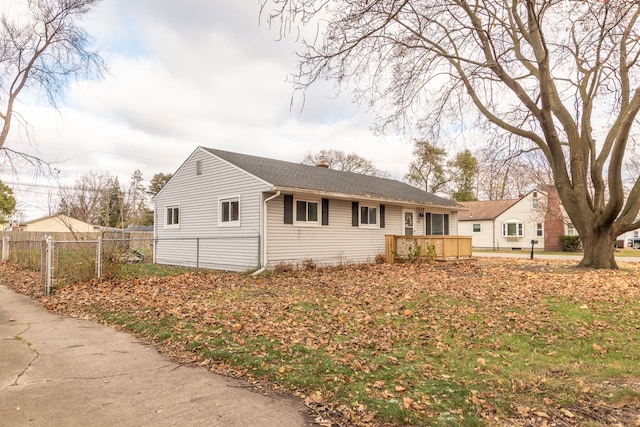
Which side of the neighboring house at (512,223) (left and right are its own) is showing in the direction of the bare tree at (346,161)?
right

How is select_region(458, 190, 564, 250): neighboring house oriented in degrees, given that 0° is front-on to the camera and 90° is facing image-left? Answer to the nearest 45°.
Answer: approximately 0°

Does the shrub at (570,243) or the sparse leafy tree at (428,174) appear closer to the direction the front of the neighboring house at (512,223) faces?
the shrub

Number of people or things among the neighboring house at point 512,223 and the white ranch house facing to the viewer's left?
0

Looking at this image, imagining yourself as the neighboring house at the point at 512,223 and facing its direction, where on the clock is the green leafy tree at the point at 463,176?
The green leafy tree is roughly at 5 o'clock from the neighboring house.

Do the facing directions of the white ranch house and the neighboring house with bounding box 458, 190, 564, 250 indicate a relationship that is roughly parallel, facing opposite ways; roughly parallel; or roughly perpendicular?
roughly perpendicular

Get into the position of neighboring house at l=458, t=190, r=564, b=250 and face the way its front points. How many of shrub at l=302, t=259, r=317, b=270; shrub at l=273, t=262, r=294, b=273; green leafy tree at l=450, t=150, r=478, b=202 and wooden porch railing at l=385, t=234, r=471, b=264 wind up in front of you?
3

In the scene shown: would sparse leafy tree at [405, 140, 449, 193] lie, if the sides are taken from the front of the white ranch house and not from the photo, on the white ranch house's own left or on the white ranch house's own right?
on the white ranch house's own left

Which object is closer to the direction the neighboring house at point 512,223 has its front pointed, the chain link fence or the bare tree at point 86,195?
the chain link fence

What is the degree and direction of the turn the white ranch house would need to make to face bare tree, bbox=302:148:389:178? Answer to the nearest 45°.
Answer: approximately 135° to its left

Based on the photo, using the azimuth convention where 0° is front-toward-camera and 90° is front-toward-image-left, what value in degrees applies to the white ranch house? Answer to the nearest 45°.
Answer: approximately 315°

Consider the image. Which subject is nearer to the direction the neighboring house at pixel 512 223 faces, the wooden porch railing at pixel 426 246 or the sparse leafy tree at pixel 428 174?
the wooden porch railing
